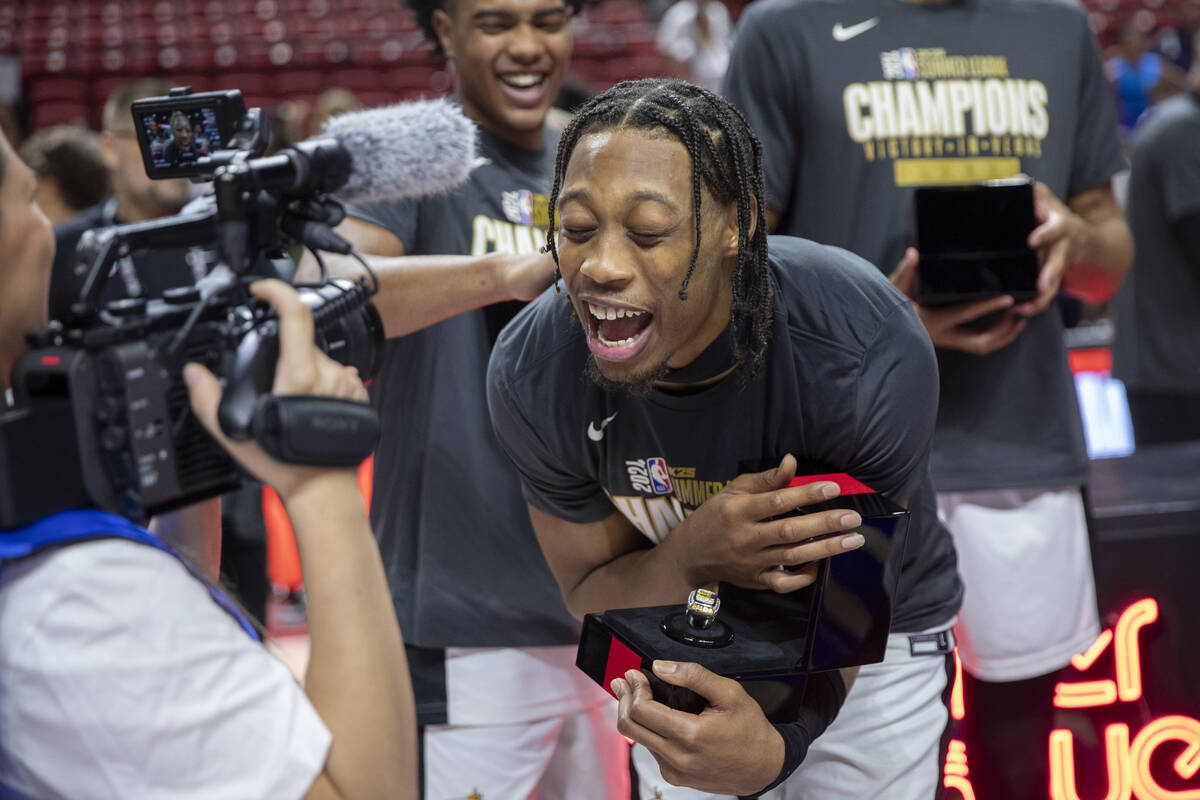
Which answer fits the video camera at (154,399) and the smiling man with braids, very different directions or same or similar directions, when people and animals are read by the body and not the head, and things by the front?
very different directions

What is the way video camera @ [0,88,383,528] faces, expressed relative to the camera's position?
facing away from the viewer and to the right of the viewer

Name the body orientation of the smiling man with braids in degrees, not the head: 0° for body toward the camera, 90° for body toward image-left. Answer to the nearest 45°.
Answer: approximately 45°

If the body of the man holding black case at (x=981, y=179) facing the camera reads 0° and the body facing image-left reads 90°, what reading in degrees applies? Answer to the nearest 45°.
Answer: approximately 0°

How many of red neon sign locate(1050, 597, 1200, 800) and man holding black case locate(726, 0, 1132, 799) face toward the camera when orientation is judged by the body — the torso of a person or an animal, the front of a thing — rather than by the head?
2

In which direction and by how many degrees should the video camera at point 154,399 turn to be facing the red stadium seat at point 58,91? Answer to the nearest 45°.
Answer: approximately 45° to its left
